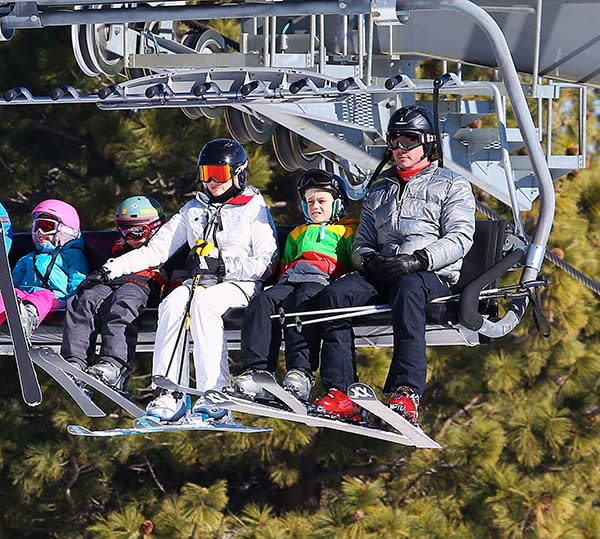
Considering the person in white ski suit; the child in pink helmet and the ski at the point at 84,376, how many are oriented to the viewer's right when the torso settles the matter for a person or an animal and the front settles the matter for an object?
0

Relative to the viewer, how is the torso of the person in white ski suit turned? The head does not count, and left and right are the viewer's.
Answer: facing the viewer and to the left of the viewer

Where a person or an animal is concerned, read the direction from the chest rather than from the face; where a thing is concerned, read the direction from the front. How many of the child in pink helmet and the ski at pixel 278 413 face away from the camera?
0

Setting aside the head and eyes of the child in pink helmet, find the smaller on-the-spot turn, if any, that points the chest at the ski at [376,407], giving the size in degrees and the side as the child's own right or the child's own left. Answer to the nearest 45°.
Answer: approximately 90° to the child's own left

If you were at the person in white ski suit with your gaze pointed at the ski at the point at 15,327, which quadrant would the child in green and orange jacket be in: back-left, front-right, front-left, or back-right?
back-left

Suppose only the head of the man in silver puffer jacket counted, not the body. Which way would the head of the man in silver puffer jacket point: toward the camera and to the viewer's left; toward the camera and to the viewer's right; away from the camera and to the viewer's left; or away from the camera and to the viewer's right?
toward the camera and to the viewer's left

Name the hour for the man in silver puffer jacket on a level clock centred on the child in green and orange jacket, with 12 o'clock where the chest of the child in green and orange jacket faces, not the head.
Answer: The man in silver puffer jacket is roughly at 8 o'clock from the child in green and orange jacket.

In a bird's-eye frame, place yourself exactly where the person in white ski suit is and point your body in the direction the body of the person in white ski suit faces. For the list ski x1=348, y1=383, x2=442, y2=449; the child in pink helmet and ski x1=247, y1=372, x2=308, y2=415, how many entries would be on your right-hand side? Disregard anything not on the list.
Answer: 1

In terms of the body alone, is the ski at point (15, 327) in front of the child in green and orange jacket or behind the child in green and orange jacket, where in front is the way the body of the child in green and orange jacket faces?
in front

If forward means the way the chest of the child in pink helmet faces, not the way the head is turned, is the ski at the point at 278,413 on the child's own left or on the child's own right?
on the child's own left

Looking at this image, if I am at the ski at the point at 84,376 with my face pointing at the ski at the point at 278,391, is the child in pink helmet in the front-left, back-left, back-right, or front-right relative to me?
back-left
